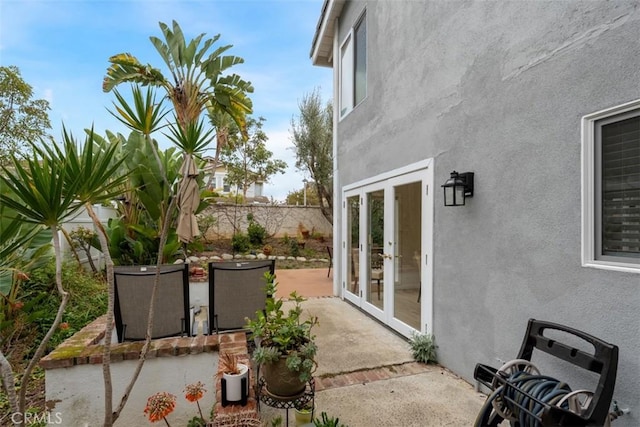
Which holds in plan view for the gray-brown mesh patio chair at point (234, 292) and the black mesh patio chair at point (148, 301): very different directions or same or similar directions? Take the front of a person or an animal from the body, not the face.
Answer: same or similar directions

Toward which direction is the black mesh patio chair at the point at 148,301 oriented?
away from the camera

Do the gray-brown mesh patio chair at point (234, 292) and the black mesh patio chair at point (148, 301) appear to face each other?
no

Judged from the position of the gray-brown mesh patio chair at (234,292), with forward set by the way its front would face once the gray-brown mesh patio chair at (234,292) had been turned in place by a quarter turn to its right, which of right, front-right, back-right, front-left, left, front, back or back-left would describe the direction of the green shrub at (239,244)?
left

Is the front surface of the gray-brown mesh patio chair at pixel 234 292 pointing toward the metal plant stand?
no

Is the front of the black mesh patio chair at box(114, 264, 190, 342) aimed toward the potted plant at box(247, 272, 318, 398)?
no

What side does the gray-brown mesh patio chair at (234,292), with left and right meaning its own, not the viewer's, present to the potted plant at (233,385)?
back

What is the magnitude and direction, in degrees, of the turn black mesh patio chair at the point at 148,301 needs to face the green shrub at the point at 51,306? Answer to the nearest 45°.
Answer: approximately 45° to its left

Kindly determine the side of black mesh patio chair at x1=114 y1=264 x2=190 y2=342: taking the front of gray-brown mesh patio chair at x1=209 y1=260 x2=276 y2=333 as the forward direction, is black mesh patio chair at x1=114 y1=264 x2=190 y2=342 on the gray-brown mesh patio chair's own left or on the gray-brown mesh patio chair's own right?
on the gray-brown mesh patio chair's own left

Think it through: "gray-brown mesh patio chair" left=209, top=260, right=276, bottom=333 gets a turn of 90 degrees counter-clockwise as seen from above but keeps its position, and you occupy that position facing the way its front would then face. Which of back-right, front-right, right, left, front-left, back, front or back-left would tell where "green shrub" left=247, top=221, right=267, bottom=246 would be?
right

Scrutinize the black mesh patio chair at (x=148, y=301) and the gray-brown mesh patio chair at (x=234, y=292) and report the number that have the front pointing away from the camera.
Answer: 2

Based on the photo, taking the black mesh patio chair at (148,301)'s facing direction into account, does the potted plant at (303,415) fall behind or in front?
behind

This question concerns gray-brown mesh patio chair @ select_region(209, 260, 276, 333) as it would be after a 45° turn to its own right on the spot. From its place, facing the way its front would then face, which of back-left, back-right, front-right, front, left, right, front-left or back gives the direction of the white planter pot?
back-right

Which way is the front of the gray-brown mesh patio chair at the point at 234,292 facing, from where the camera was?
facing away from the viewer

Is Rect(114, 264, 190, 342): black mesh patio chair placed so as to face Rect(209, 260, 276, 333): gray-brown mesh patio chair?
no

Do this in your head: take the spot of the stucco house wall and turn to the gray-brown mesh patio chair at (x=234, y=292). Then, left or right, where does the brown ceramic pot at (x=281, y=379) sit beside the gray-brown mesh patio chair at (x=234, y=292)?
left

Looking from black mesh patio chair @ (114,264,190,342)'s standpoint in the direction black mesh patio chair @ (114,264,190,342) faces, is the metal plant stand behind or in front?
behind
